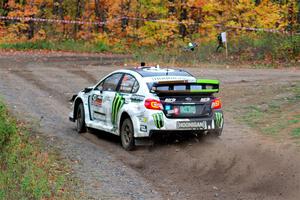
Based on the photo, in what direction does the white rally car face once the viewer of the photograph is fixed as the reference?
facing away from the viewer and to the left of the viewer
